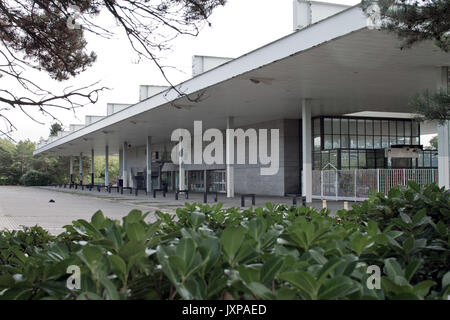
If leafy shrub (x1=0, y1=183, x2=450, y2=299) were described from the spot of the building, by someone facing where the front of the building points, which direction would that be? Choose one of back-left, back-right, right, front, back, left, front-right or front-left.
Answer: front-left

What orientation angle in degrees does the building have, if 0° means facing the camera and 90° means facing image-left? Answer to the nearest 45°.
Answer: approximately 45°
